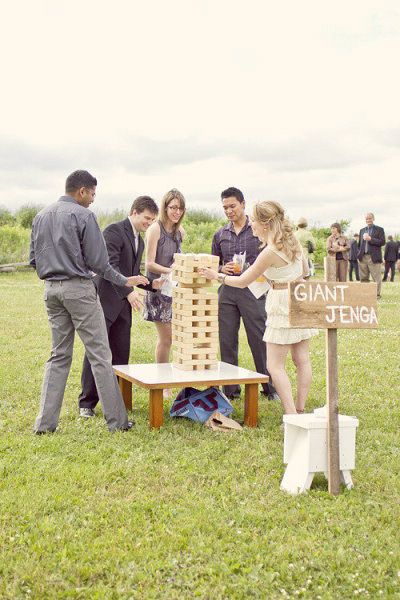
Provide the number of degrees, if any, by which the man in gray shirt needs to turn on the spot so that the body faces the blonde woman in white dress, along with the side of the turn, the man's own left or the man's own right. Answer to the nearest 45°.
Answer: approximately 45° to the man's own right

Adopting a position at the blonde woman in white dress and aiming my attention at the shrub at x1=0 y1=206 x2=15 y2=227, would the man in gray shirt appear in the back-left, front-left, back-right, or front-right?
front-left

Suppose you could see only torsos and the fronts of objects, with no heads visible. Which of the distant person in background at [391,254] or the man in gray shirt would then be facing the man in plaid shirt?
the man in gray shirt

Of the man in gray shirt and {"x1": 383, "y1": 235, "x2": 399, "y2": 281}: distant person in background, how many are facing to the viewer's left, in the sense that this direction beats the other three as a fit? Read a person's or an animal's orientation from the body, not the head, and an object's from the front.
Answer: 0

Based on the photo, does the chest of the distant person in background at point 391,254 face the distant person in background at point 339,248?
no

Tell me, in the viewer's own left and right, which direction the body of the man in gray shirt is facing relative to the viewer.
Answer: facing away from the viewer and to the right of the viewer

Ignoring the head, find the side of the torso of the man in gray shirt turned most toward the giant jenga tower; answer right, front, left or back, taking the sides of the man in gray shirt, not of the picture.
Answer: front

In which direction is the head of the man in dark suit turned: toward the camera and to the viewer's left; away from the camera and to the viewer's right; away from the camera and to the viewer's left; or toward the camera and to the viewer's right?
toward the camera and to the viewer's right

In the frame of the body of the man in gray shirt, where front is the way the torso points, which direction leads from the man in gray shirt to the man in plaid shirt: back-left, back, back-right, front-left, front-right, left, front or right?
front

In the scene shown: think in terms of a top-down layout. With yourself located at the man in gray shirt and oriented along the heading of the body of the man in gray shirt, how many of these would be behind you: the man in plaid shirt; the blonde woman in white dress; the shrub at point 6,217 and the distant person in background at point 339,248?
0

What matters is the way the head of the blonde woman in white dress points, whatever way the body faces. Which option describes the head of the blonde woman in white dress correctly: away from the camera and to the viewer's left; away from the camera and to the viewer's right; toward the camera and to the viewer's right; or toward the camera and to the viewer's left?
away from the camera and to the viewer's left
